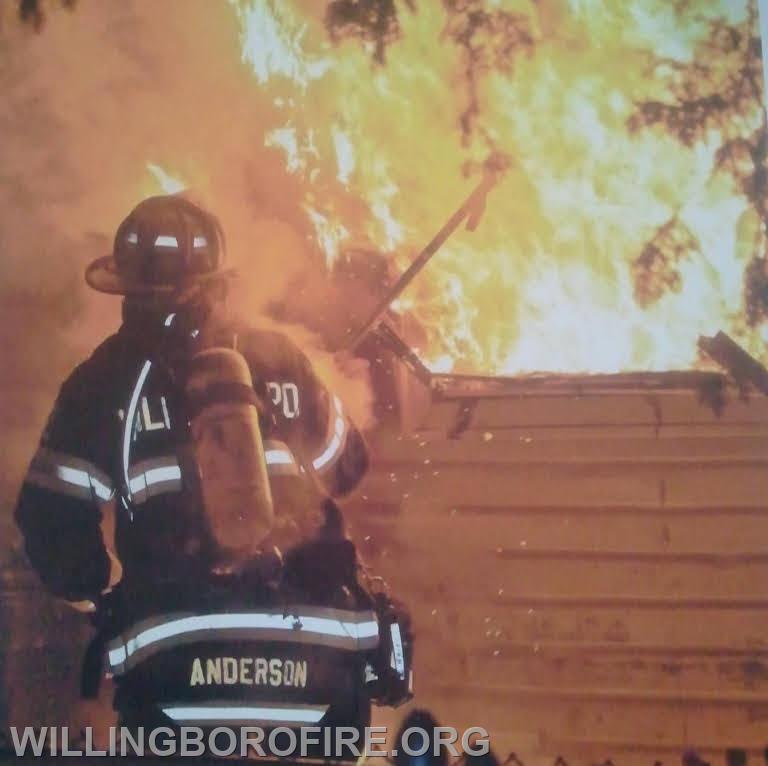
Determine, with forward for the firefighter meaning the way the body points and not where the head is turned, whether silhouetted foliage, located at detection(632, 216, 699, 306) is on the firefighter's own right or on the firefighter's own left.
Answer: on the firefighter's own right

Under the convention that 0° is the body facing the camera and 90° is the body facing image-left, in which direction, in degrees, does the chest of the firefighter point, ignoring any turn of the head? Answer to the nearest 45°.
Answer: approximately 180°

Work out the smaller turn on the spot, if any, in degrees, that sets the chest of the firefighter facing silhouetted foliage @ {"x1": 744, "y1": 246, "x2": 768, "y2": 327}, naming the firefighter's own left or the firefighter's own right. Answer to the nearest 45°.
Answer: approximately 90° to the firefighter's own right

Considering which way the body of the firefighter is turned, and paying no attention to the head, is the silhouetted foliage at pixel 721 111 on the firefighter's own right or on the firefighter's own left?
on the firefighter's own right
